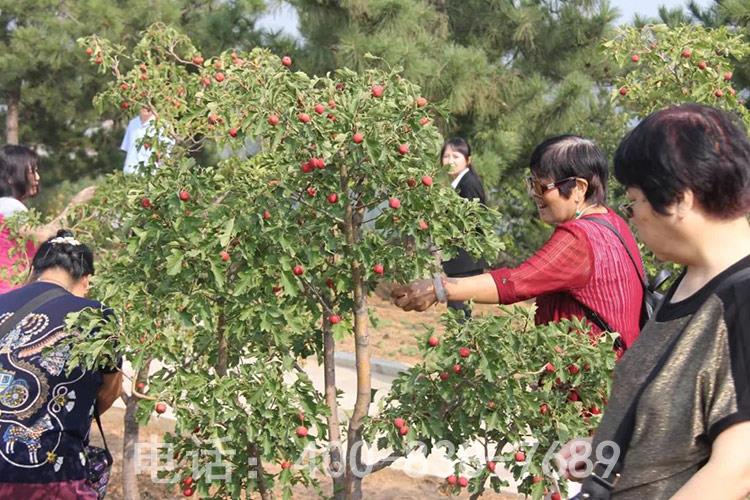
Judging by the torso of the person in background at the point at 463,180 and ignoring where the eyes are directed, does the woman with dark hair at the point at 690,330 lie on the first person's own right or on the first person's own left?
on the first person's own left

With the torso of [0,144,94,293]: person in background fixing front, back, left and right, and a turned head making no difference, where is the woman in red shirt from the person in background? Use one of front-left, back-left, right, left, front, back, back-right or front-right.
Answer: front-right

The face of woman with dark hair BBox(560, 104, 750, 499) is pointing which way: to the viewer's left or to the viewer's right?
to the viewer's left

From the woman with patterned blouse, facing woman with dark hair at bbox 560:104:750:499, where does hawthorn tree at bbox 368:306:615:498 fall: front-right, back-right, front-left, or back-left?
front-left

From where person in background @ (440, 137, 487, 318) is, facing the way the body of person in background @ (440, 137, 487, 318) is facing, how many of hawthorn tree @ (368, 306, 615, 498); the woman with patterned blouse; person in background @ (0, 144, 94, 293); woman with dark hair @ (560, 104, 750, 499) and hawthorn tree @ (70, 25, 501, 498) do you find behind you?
0

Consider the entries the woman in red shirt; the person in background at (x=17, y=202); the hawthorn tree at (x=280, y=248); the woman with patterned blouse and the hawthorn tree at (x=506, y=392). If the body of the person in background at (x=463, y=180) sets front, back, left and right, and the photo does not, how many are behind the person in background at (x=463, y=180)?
0

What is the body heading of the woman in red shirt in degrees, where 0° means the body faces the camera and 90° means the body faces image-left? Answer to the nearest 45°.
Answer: approximately 90°

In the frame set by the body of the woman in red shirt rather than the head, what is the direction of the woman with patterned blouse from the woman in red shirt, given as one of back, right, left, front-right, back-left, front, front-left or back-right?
front

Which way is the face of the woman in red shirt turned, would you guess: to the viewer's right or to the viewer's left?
to the viewer's left

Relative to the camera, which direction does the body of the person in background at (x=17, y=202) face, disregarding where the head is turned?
to the viewer's right

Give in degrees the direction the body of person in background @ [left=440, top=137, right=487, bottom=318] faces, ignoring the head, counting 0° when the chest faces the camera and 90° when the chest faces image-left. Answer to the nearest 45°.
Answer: approximately 45°
